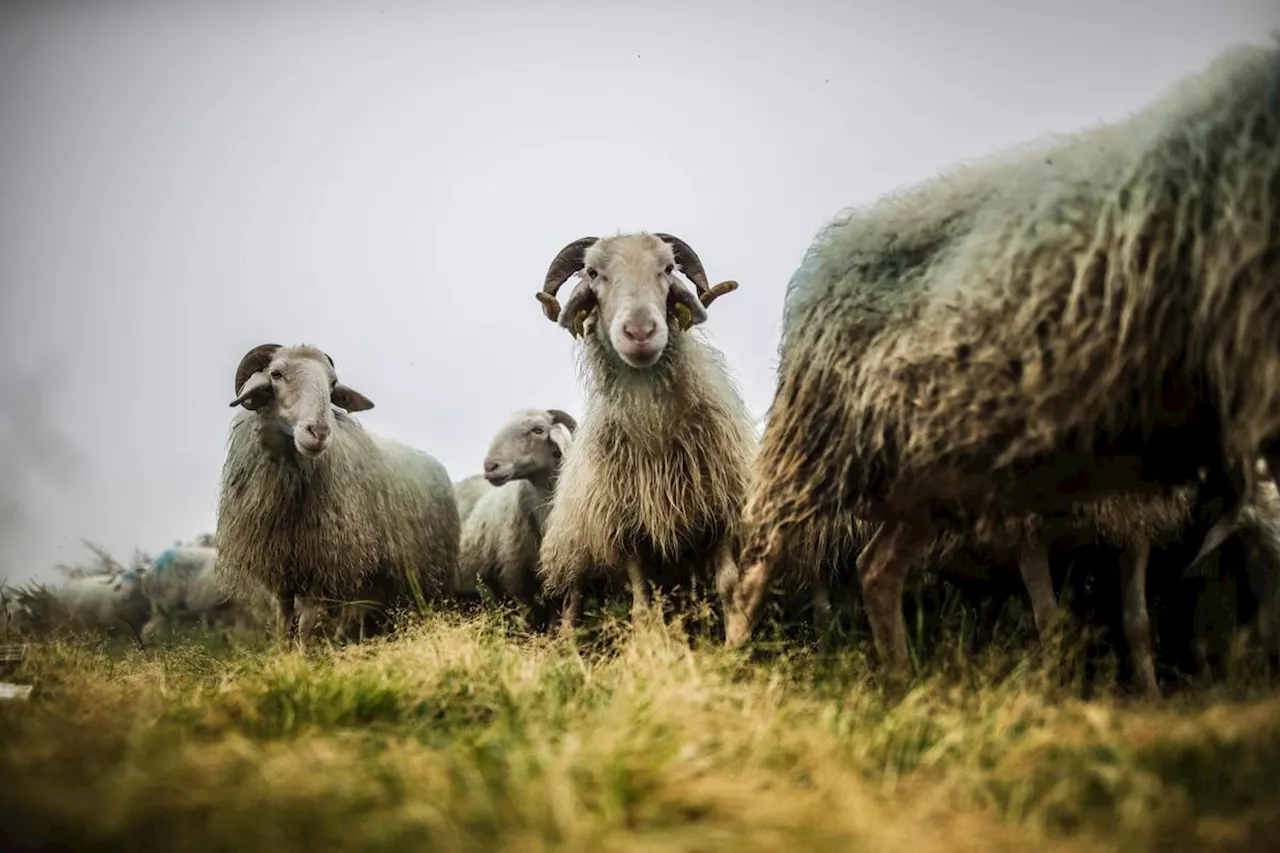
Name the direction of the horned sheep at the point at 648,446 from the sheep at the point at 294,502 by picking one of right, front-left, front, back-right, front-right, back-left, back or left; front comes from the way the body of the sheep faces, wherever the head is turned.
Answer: left

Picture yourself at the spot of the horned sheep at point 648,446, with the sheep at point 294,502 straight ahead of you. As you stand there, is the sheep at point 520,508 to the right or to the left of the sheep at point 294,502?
right

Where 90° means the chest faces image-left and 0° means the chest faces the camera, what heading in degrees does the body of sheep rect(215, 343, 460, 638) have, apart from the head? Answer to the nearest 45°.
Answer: approximately 45°
